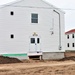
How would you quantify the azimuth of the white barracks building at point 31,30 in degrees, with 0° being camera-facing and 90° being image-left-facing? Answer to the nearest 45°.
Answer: approximately 0°
